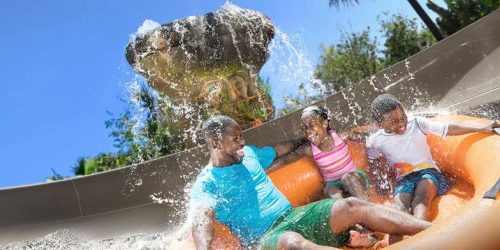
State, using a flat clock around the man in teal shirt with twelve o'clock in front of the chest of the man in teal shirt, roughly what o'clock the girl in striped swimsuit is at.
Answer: The girl in striped swimsuit is roughly at 9 o'clock from the man in teal shirt.

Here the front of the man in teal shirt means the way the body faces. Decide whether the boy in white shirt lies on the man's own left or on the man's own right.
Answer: on the man's own left

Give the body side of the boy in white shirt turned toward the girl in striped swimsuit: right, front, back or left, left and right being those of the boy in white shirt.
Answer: right

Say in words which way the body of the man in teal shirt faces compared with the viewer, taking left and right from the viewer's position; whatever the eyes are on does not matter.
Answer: facing the viewer and to the right of the viewer

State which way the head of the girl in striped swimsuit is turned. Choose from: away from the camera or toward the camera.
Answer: toward the camera

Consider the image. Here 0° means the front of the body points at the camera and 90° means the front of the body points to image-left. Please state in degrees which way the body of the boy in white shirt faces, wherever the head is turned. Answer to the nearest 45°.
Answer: approximately 0°

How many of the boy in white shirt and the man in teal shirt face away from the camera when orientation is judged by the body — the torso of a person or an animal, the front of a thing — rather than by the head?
0
